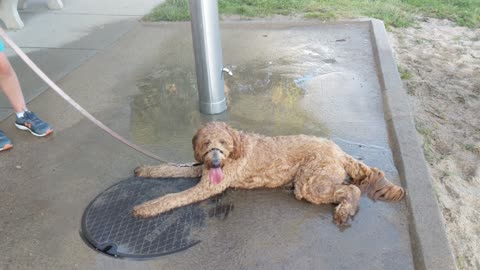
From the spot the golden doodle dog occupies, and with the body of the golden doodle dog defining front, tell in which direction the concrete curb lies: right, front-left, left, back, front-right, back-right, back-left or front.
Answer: back

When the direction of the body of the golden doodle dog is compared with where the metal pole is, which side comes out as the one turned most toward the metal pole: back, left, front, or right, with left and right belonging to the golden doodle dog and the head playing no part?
right

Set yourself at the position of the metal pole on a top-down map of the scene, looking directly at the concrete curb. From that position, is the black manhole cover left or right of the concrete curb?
right

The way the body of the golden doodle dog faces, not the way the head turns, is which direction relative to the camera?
to the viewer's left

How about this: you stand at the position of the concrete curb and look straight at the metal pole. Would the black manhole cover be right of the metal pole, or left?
left

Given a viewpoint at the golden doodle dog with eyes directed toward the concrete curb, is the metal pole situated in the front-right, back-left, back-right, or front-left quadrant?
back-left
